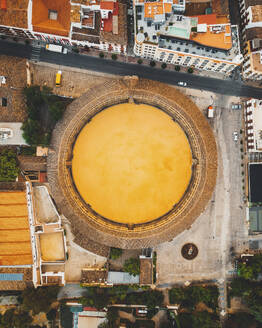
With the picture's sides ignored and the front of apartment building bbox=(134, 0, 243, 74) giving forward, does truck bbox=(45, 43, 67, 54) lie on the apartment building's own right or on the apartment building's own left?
on the apartment building's own right

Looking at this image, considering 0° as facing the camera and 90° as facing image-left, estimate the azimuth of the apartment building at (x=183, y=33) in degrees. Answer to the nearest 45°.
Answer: approximately 0°
